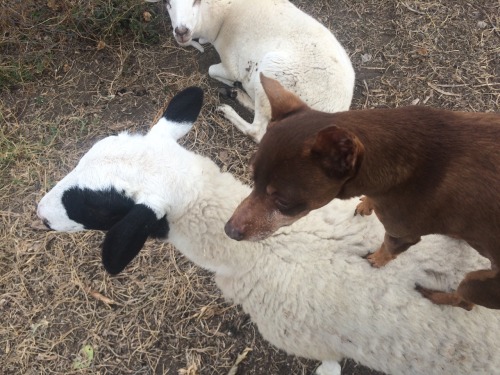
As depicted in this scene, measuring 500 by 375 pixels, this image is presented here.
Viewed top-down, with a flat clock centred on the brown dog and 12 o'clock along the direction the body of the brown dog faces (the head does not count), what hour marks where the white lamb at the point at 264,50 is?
The white lamb is roughly at 2 o'clock from the brown dog.

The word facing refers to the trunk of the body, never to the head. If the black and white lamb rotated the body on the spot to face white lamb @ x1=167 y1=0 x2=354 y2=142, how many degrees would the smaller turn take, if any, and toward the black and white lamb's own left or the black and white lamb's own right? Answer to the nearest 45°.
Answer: approximately 90° to the black and white lamb's own right

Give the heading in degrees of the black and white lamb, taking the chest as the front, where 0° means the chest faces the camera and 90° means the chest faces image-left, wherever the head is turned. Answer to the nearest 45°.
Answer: approximately 90°

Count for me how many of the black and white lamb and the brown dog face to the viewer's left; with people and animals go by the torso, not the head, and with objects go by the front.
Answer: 2

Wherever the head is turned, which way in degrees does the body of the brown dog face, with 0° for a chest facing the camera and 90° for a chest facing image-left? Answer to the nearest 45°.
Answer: approximately 90°
